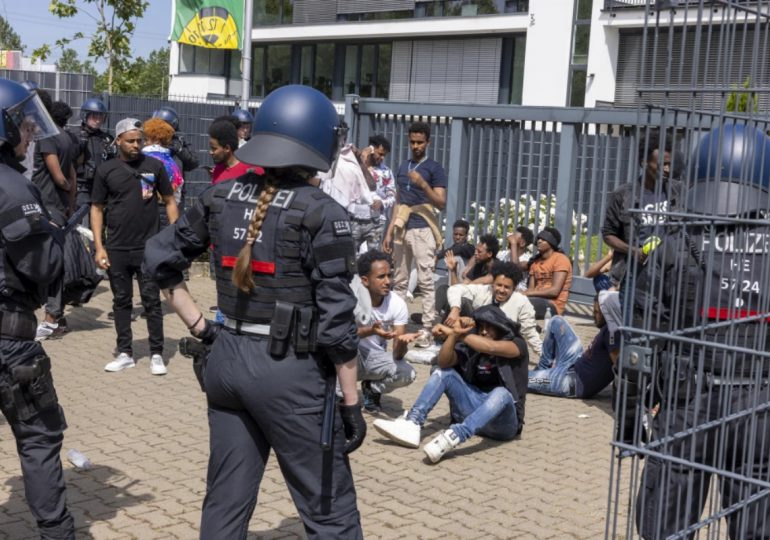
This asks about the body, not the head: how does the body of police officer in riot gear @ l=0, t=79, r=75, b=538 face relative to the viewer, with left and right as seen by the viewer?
facing to the right of the viewer

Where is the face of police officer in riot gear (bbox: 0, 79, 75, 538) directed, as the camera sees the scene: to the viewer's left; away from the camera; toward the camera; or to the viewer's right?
to the viewer's right

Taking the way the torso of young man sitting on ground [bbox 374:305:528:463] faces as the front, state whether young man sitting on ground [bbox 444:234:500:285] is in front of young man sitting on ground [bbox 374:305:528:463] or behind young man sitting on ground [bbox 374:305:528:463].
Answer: behind

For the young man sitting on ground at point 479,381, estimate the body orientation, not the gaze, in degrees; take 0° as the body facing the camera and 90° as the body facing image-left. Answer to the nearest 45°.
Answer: approximately 45°

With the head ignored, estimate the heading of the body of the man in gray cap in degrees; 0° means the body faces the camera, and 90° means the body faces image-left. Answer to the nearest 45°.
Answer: approximately 0°

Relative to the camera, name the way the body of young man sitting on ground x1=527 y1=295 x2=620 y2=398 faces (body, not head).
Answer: to the viewer's left

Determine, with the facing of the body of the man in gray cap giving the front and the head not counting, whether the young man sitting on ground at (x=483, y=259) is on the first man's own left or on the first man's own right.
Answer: on the first man's own left

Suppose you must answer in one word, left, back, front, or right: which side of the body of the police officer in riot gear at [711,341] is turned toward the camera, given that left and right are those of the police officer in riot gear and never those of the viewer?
back

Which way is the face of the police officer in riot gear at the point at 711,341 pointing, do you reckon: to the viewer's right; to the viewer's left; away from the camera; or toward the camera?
away from the camera
